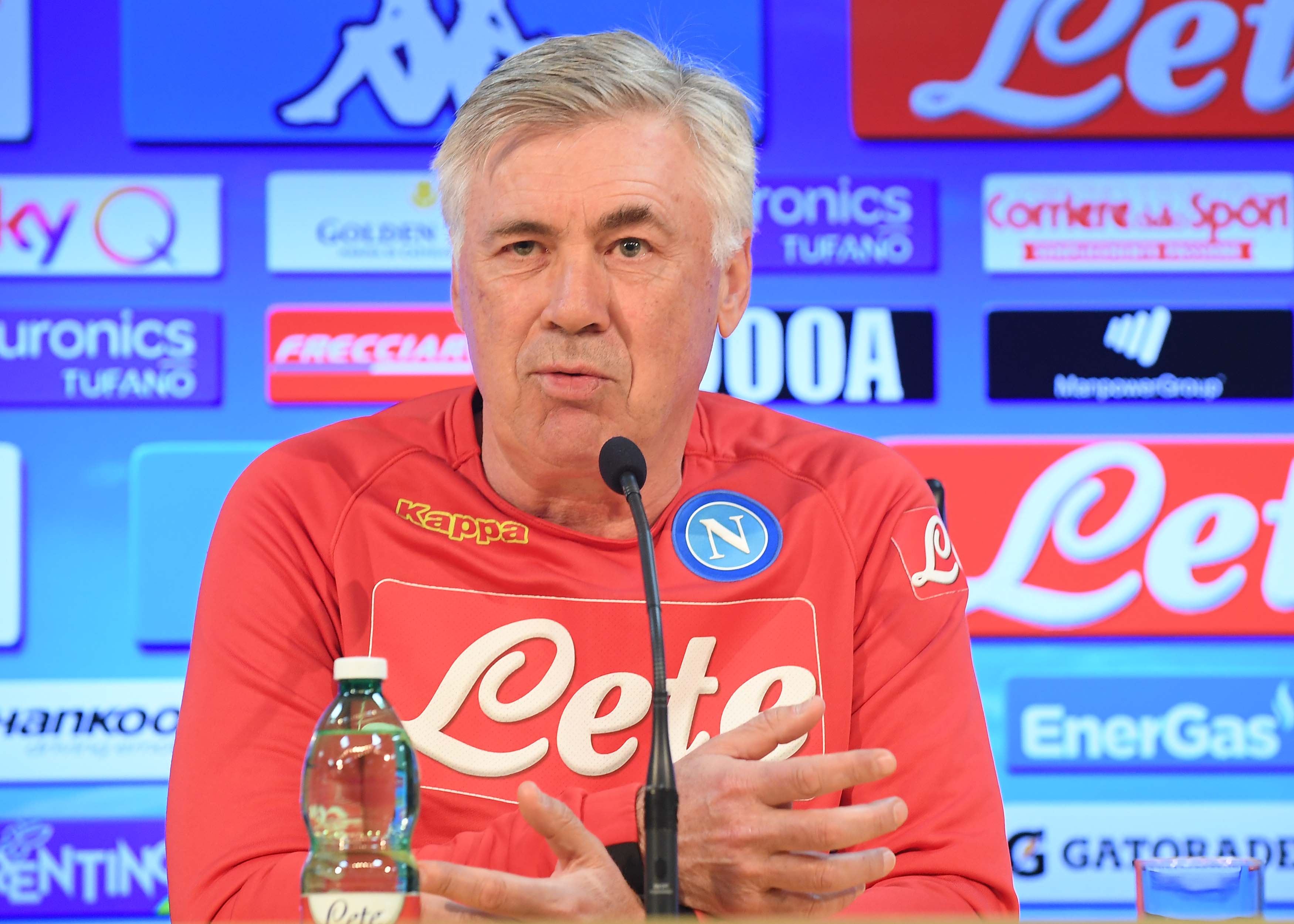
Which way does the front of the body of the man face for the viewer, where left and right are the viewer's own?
facing the viewer

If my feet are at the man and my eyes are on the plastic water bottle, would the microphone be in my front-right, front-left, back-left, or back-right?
front-left

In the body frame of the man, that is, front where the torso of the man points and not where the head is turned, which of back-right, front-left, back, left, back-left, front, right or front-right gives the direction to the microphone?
front

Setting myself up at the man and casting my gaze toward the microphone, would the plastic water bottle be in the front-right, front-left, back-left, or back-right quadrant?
front-right
